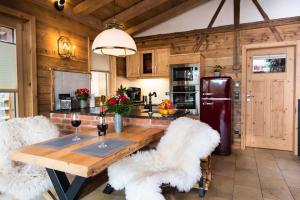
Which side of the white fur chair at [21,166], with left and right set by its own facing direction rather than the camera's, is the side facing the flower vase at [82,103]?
left

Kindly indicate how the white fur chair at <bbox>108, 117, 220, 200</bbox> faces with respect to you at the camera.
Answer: facing the viewer and to the left of the viewer

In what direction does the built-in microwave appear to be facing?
toward the camera

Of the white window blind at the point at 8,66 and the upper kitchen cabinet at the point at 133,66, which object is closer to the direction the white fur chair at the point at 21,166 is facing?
the upper kitchen cabinet

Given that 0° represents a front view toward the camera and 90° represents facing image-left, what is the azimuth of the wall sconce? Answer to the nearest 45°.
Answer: approximately 315°

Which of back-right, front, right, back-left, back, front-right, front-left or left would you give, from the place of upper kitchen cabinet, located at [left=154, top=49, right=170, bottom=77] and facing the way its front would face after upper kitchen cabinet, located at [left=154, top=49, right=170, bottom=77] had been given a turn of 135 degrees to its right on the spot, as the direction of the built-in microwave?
back

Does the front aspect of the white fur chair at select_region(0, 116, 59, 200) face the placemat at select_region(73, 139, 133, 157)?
yes

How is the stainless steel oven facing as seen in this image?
toward the camera

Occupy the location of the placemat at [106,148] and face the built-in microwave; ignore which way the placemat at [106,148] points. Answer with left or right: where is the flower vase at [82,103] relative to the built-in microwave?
left

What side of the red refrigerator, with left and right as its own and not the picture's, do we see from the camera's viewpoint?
front

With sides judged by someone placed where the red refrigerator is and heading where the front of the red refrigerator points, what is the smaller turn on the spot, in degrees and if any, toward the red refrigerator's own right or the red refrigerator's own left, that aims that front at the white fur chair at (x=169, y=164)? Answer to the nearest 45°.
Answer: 0° — it already faces it

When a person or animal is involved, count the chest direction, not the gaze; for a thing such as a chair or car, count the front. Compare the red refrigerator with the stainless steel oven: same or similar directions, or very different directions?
same or similar directions

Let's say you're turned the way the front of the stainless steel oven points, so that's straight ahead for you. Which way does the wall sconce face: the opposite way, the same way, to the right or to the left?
to the left

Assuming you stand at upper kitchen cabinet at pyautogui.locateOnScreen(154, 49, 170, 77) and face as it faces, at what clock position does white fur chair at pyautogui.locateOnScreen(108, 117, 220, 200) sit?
The white fur chair is roughly at 12 o'clock from the upper kitchen cabinet.

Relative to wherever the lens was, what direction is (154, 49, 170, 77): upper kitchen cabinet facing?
facing the viewer
